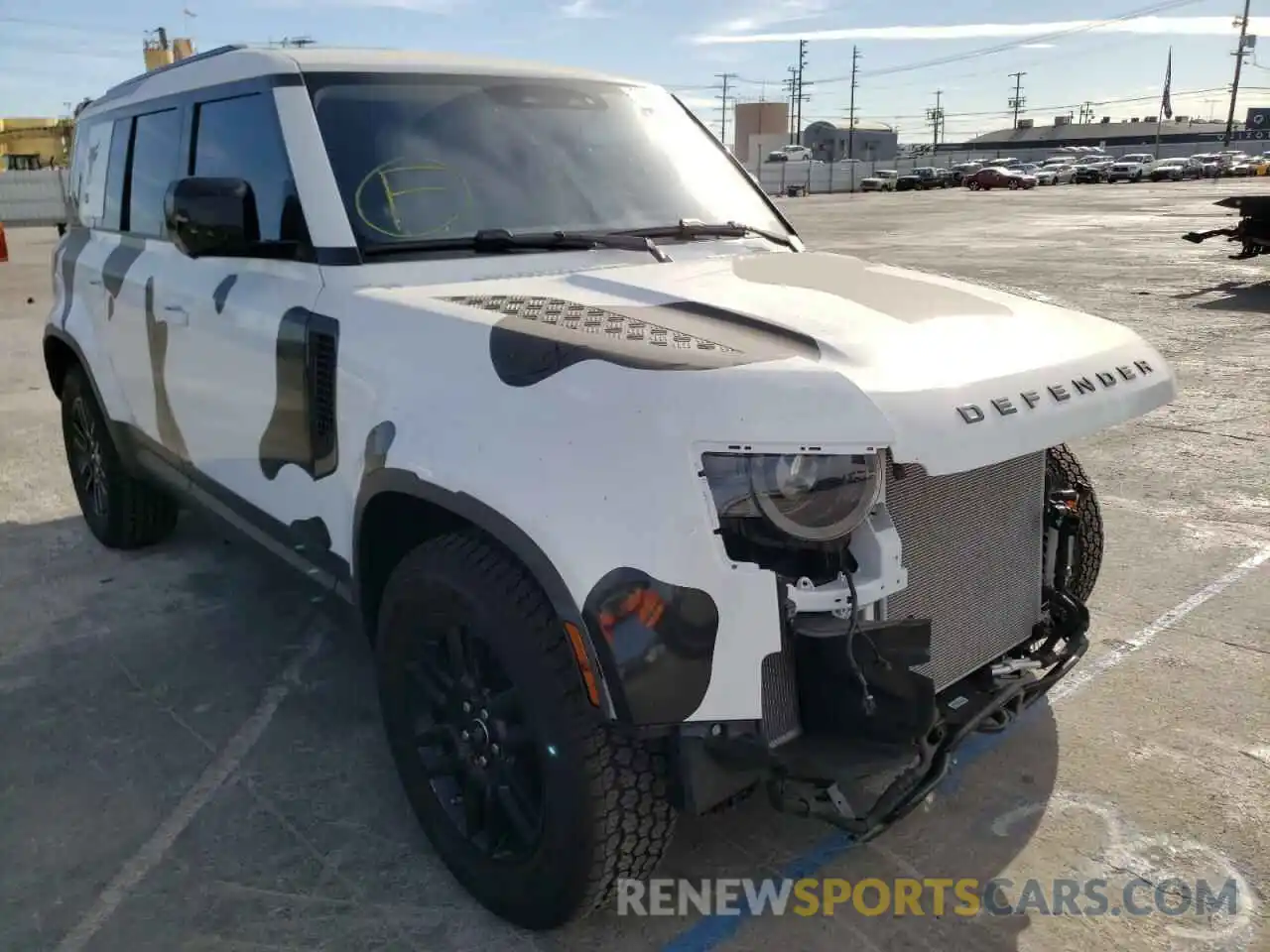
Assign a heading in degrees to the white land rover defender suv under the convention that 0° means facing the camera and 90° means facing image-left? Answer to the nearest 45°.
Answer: approximately 315°
